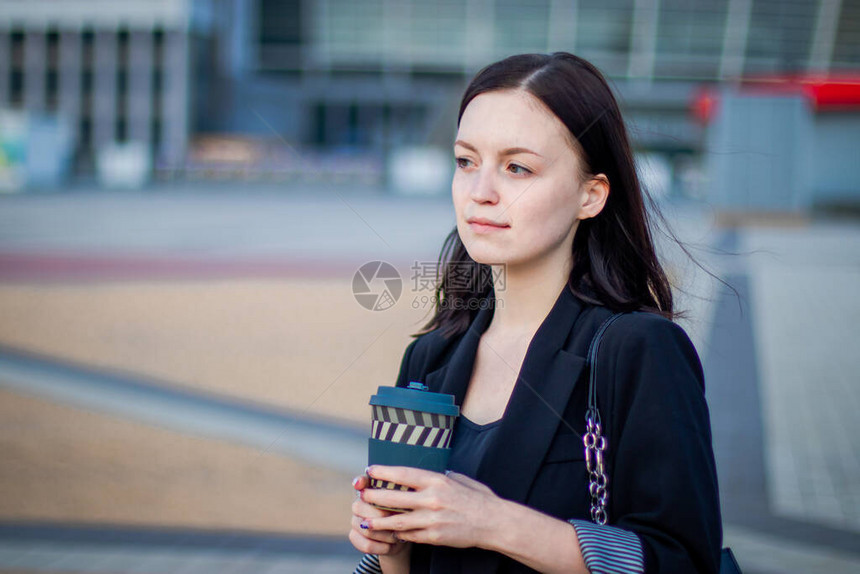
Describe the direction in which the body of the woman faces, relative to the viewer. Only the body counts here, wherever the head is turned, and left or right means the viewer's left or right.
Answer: facing the viewer and to the left of the viewer

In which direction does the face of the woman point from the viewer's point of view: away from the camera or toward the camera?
toward the camera

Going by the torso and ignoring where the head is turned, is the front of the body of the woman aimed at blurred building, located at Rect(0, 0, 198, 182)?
no
